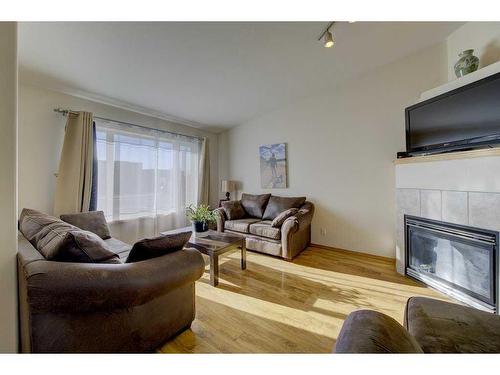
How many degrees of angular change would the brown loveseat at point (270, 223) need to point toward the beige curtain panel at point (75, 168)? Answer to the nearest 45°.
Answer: approximately 45° to its right

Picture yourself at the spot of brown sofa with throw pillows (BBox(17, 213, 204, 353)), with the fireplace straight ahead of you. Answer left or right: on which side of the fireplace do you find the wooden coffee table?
left

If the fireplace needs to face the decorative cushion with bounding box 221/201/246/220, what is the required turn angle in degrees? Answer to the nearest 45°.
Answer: approximately 45° to its right

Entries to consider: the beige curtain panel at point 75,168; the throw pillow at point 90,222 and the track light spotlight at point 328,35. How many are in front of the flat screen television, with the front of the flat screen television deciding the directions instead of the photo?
3

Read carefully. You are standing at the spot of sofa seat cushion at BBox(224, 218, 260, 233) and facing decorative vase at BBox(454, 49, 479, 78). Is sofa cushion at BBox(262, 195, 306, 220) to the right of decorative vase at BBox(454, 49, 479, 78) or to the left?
left

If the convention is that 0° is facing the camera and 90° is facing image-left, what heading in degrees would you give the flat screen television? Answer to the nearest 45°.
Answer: approximately 45°
